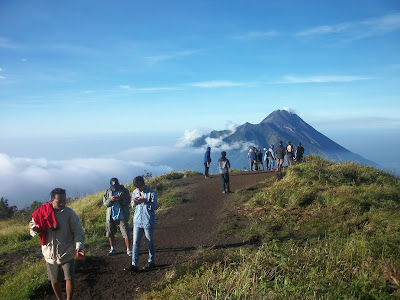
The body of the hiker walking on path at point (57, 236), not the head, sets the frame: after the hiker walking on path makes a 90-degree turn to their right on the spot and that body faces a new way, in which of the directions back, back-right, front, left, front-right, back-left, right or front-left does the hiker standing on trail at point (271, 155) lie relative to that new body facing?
back-right

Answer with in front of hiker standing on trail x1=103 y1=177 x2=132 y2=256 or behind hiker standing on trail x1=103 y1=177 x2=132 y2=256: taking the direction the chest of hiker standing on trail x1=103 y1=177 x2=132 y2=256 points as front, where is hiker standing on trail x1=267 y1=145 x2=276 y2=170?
behind

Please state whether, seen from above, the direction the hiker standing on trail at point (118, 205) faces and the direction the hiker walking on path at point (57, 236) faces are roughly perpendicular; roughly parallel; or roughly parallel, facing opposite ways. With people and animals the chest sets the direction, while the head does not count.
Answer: roughly parallel

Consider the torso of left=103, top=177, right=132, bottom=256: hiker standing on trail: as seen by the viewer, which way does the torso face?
toward the camera

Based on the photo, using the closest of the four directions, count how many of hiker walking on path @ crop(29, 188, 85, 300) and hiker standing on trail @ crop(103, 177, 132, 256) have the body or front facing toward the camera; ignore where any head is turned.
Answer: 2

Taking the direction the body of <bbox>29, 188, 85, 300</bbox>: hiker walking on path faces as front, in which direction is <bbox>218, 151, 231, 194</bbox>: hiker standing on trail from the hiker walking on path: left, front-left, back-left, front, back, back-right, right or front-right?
back-left

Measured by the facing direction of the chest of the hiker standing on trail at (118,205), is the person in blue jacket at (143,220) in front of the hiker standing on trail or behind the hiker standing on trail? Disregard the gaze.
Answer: in front

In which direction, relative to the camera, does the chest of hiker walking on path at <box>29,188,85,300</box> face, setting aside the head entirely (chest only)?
toward the camera

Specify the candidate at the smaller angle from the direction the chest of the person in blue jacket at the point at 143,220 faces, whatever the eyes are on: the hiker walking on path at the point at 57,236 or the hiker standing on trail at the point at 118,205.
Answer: the hiker walking on path

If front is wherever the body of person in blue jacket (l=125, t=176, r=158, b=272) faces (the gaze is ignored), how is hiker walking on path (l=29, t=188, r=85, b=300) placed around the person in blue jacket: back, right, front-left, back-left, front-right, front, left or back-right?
front

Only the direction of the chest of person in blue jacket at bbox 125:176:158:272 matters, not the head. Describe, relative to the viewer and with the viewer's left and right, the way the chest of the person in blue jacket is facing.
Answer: facing the viewer and to the left of the viewer

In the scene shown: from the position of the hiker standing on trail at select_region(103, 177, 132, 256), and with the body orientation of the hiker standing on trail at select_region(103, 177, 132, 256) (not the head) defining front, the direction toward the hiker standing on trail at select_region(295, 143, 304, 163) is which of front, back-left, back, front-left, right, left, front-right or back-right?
back-left
